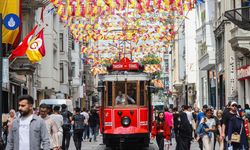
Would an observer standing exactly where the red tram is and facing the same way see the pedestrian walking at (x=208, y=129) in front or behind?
in front

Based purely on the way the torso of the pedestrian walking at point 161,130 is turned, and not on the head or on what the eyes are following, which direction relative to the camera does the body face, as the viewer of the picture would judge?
toward the camera

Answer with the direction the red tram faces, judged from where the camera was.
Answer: facing the viewer

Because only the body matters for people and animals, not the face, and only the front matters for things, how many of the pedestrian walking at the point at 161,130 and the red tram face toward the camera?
2

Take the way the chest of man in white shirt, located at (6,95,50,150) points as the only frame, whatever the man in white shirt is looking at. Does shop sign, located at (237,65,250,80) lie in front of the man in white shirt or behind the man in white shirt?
behind

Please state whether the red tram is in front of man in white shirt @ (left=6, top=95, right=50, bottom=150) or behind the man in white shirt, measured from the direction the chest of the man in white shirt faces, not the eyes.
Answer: behind

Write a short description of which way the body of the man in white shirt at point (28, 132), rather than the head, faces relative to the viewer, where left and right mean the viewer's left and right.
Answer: facing the viewer and to the left of the viewer

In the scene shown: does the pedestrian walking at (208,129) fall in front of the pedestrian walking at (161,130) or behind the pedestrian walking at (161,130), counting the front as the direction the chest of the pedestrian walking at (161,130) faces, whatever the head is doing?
in front

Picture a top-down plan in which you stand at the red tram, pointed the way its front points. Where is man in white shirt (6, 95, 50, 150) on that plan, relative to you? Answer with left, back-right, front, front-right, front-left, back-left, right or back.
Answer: front
